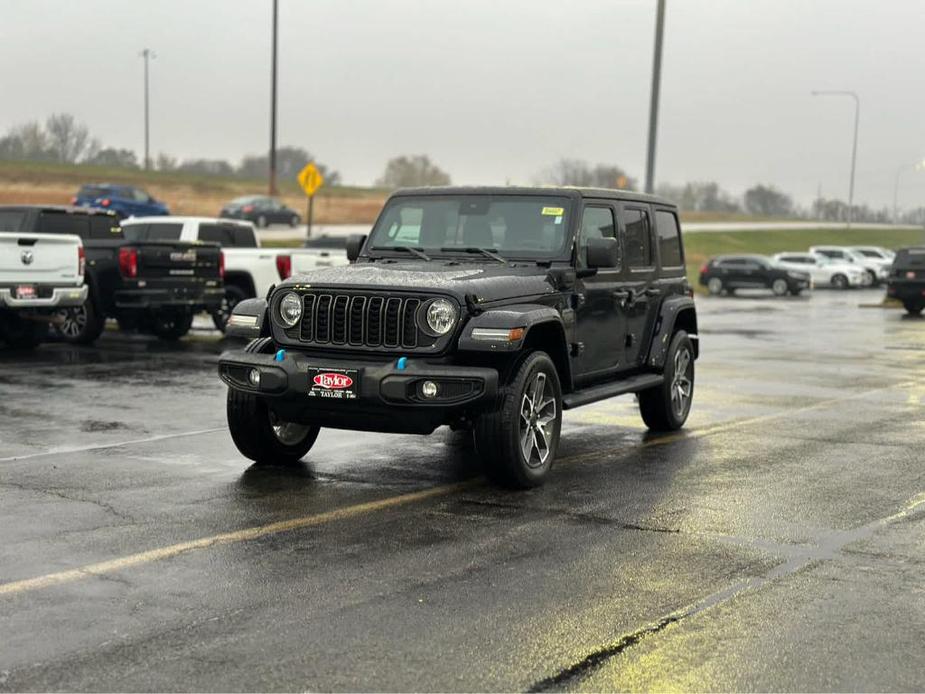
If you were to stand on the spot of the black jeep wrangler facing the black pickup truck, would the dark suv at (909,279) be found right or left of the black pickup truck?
right

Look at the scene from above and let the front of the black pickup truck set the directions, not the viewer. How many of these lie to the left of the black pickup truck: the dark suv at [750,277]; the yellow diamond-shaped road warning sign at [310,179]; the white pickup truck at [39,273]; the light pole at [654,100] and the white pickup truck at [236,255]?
1

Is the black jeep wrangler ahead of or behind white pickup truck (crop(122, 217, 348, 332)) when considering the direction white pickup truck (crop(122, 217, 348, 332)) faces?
behind

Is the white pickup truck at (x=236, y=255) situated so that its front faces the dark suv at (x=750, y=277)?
no

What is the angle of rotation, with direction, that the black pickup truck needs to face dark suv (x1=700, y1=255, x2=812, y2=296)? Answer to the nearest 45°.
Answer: approximately 90° to its right

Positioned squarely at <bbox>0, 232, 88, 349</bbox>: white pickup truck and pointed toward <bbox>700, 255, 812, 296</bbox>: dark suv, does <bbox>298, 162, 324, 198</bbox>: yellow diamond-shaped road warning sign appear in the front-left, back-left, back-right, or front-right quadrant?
front-left

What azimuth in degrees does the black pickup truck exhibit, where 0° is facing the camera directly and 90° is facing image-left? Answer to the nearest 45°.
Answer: approximately 135°

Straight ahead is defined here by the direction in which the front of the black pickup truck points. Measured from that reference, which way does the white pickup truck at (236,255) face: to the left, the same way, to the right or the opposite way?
the same way

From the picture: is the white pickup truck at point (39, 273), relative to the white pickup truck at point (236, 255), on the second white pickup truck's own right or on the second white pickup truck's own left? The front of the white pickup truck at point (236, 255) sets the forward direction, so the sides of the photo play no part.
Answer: on the second white pickup truck's own left

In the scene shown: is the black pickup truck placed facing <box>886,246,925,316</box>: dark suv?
no

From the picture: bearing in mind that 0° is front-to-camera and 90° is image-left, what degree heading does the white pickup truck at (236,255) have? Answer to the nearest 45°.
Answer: approximately 135°

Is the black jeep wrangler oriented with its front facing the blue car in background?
no

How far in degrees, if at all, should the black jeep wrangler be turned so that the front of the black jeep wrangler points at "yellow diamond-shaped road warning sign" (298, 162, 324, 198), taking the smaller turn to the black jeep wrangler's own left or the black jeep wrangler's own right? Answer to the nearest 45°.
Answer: approximately 135° to the black jeep wrangler's own right

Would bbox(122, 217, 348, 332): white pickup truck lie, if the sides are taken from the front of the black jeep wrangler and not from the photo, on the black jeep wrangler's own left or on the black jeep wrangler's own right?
on the black jeep wrangler's own right

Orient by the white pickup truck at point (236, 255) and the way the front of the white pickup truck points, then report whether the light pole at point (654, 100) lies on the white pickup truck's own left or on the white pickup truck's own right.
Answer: on the white pickup truck's own right

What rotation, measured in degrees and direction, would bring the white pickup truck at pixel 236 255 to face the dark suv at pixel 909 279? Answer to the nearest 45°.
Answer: approximately 90° to its right

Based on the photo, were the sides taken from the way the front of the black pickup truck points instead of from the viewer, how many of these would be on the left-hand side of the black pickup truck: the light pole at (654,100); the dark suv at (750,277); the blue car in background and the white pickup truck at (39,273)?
1
